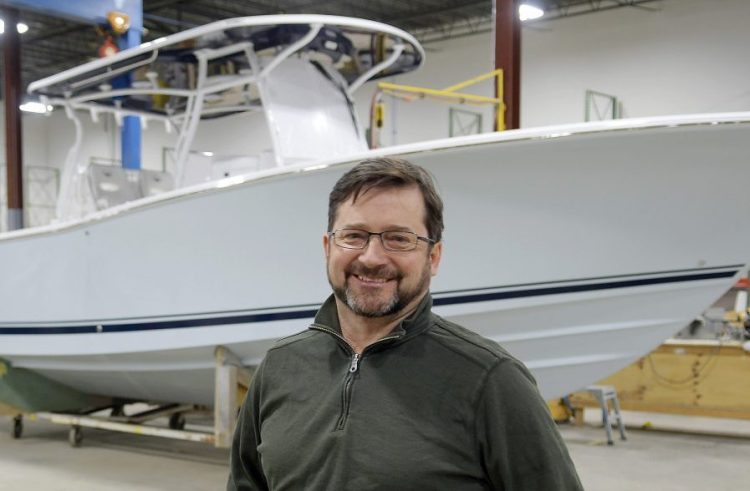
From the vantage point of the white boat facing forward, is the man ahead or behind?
ahead

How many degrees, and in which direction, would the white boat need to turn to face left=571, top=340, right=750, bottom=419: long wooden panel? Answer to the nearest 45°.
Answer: approximately 90° to its left

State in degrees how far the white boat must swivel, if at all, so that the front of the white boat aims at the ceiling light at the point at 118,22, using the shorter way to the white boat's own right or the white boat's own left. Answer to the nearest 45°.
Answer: approximately 180°

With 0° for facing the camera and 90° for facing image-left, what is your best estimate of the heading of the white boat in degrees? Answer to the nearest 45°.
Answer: approximately 315°

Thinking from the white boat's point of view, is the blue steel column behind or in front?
behind

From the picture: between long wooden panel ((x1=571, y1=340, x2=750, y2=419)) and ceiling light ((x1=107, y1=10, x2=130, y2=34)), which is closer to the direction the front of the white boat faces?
the long wooden panel

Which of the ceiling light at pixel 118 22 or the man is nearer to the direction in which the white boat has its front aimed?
the man
